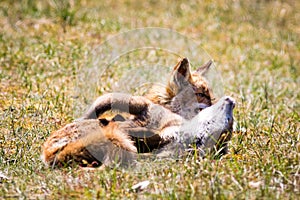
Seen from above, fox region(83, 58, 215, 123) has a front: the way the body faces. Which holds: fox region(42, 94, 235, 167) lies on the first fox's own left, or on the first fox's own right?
on the first fox's own right

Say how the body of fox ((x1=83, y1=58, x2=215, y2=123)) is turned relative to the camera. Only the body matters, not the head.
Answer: to the viewer's right
